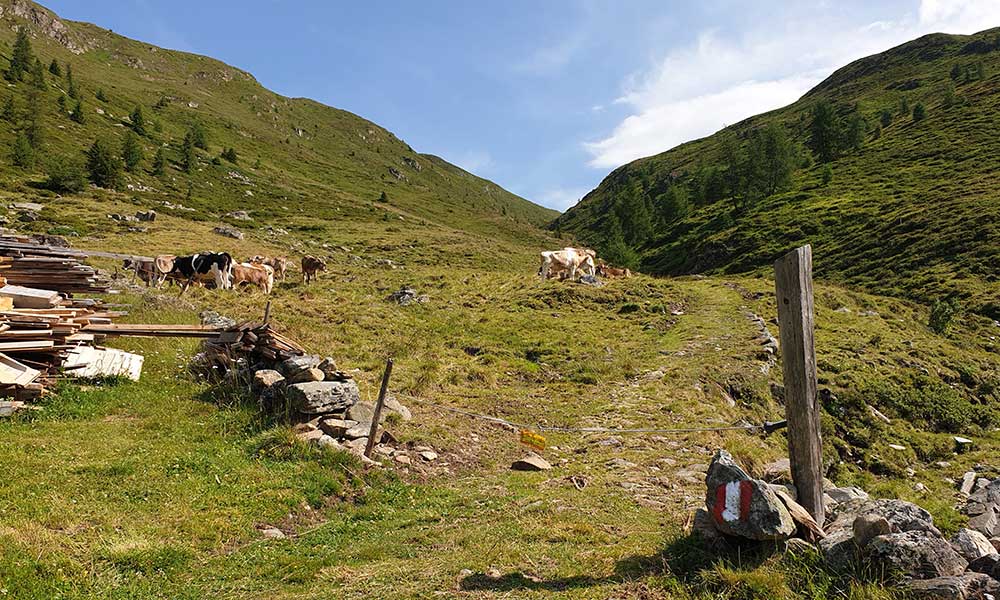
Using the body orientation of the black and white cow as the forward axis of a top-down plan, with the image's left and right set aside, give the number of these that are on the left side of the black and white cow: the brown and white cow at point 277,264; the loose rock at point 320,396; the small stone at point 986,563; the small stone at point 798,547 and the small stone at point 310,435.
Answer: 4

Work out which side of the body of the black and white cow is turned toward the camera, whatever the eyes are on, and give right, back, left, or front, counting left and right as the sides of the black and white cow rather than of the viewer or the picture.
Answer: left
